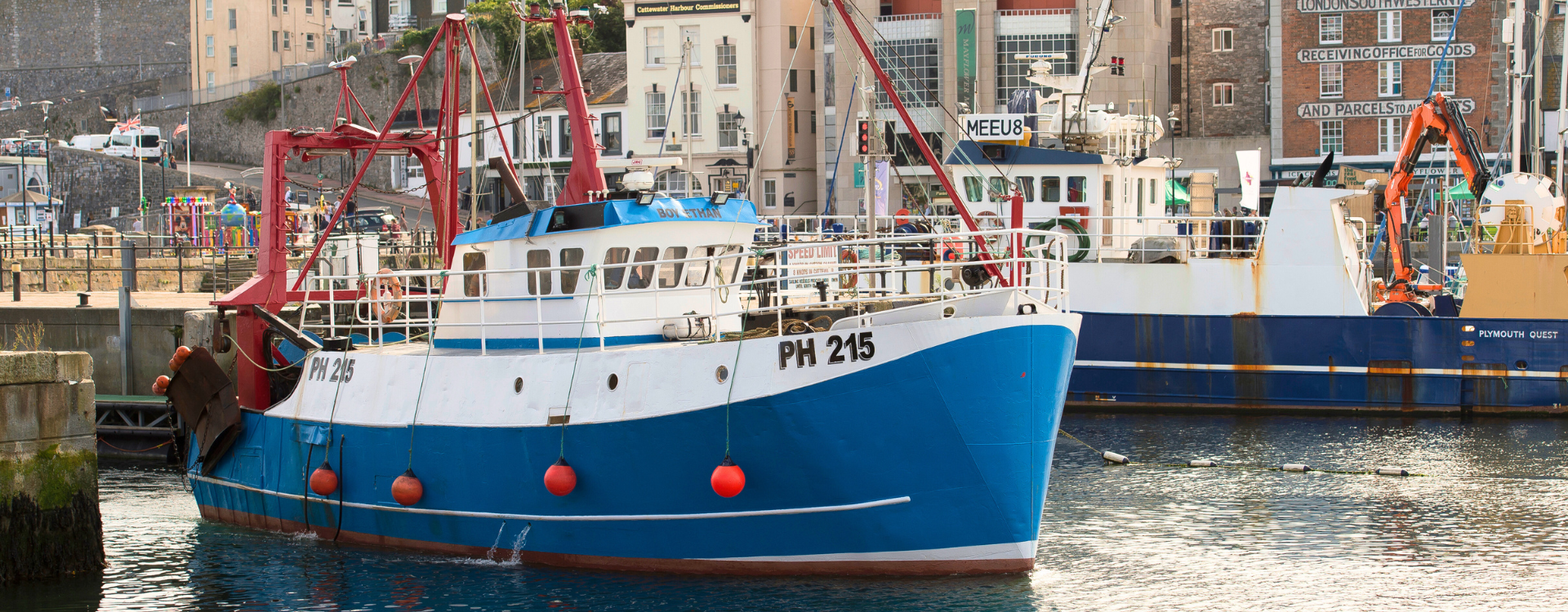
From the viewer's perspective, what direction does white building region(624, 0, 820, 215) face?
toward the camera

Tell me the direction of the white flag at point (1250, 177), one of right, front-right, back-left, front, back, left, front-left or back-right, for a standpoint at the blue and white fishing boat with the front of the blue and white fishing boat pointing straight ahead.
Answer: left

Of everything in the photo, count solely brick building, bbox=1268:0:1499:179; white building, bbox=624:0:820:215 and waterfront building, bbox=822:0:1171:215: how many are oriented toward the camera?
3

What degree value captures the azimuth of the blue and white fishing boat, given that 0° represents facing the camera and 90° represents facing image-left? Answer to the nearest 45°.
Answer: approximately 315°

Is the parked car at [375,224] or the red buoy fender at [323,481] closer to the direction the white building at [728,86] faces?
the red buoy fender

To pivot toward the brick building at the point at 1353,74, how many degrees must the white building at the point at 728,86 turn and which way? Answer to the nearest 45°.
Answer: approximately 90° to its left

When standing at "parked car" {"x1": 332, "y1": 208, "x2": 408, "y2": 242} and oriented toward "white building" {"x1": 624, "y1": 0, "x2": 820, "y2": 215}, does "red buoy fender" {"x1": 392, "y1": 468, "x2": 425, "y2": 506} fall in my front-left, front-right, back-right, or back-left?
back-right

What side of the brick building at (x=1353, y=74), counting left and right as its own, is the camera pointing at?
front

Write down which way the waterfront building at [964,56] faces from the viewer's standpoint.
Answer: facing the viewer

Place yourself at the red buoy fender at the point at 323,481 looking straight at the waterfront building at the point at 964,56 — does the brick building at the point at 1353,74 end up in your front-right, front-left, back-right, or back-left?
front-right

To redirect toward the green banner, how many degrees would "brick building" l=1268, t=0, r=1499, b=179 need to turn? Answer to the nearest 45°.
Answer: approximately 45° to its right

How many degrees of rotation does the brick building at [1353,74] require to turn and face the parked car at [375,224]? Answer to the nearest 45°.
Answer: approximately 45° to its right

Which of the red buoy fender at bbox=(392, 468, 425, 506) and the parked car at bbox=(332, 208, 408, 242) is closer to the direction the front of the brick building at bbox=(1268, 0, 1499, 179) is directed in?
the red buoy fender

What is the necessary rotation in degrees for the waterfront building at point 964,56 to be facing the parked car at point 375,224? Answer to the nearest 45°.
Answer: approximately 45° to its right

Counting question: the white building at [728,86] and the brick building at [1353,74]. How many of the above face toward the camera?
2
